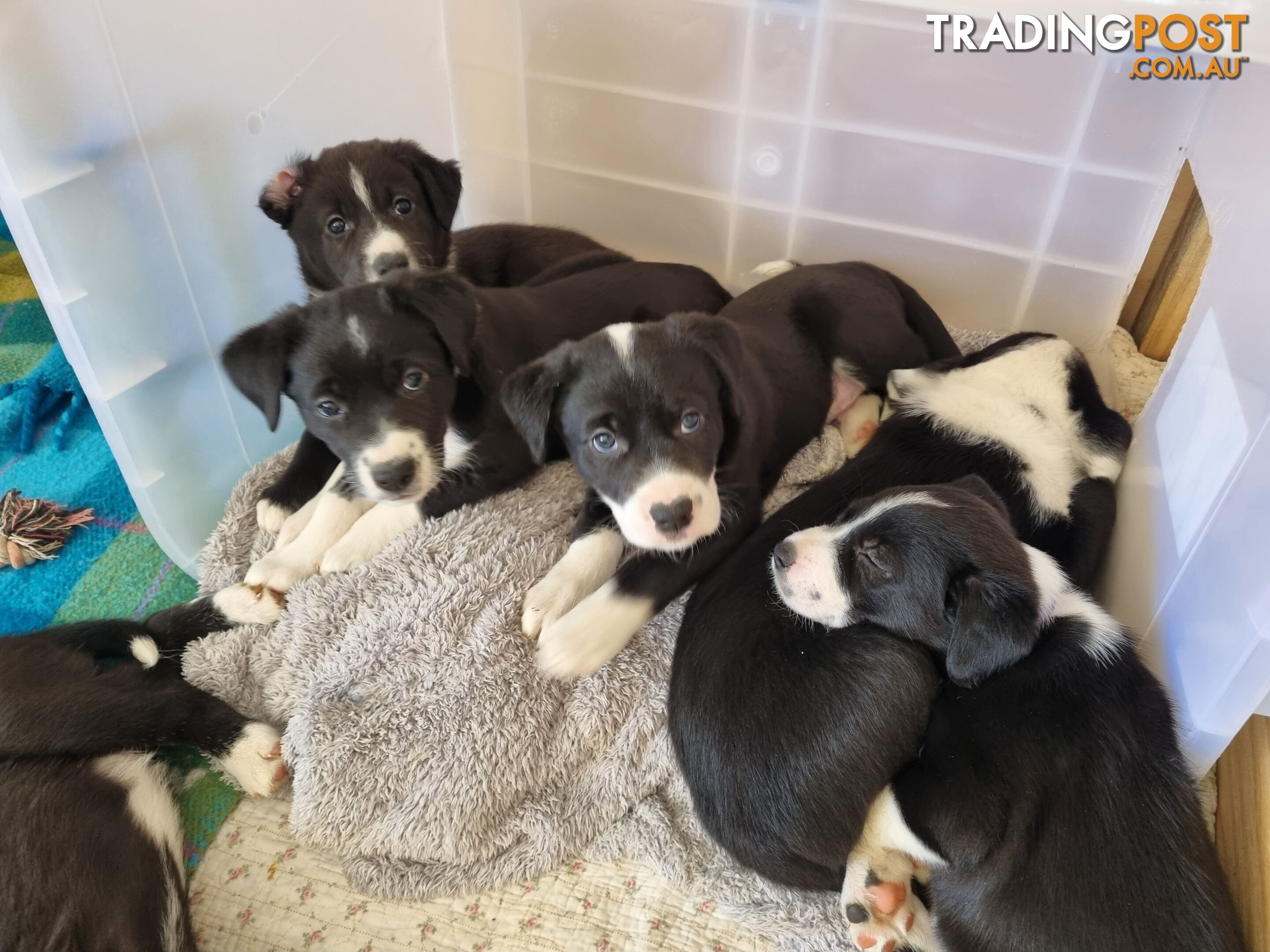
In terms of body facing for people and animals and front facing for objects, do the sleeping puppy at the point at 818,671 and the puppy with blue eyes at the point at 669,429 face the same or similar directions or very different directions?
very different directions

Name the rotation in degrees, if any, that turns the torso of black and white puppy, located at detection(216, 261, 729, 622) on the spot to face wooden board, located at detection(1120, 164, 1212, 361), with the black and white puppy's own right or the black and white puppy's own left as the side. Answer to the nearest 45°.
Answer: approximately 135° to the black and white puppy's own left

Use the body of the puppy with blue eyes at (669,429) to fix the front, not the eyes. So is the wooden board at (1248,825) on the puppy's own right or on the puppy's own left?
on the puppy's own left

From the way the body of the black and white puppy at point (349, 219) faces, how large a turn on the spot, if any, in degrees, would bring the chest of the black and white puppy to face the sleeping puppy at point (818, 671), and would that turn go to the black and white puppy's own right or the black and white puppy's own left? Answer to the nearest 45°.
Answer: approximately 90° to the black and white puppy's own left

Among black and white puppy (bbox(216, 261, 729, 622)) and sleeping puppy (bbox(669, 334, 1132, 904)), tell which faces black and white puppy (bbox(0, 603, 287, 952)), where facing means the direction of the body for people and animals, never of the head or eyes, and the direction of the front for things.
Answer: black and white puppy (bbox(216, 261, 729, 622))

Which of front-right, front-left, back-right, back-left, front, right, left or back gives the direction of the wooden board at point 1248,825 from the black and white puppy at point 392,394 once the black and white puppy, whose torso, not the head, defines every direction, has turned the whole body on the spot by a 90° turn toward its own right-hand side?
back

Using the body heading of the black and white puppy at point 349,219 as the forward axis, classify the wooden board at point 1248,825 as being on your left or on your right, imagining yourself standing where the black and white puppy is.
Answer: on your left

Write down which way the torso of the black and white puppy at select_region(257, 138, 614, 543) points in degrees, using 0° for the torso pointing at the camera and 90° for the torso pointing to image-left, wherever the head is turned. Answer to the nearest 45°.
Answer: approximately 45°

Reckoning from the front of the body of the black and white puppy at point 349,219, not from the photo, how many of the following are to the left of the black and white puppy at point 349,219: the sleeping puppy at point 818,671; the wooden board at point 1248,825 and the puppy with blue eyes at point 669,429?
3

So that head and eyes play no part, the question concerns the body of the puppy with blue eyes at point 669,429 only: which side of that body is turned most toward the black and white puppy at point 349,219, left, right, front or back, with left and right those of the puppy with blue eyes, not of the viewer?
right

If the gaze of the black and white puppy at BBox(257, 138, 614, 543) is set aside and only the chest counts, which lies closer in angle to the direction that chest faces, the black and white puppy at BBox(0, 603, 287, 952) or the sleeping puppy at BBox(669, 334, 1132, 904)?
the black and white puppy
